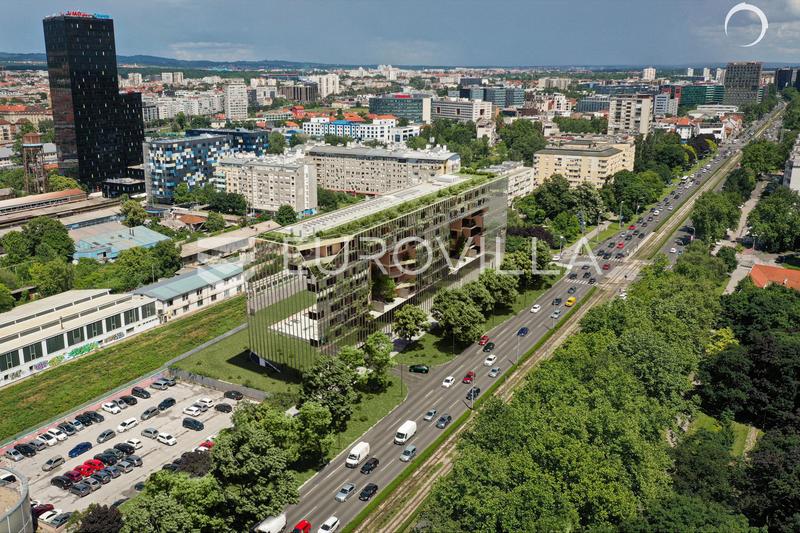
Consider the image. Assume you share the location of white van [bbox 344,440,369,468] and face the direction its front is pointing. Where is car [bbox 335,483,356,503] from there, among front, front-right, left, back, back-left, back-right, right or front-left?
front-left

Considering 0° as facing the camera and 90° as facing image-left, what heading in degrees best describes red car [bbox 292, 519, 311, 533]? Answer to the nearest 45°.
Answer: approximately 45°

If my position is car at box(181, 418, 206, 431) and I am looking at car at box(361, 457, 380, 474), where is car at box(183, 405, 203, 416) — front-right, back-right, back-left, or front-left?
back-left

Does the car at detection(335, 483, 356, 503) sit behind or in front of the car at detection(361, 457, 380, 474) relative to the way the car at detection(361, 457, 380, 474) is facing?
in front

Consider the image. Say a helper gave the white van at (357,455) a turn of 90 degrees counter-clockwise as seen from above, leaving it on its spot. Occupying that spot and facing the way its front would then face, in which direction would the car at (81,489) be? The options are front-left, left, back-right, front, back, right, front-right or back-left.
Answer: back-right

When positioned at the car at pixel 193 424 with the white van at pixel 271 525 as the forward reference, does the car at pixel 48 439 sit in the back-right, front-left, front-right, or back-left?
back-right

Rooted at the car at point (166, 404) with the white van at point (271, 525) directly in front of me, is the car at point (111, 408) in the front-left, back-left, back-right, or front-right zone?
back-right

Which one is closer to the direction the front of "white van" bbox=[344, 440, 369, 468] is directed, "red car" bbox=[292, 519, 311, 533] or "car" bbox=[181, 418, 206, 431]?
the red car

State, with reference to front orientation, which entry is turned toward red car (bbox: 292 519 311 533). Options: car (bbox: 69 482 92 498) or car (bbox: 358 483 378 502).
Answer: car (bbox: 358 483 378 502)
